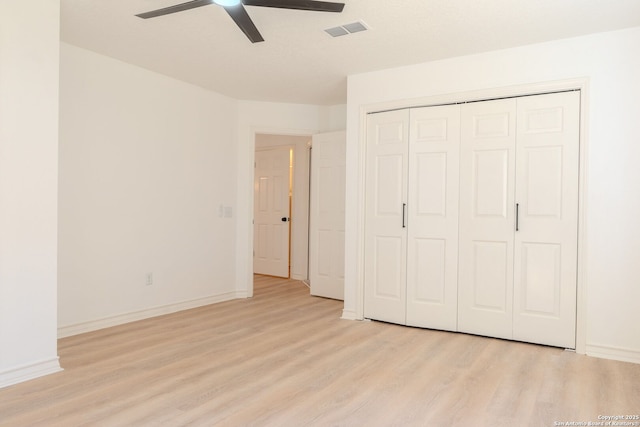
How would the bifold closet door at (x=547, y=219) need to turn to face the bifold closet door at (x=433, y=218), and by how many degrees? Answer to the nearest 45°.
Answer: approximately 90° to its right

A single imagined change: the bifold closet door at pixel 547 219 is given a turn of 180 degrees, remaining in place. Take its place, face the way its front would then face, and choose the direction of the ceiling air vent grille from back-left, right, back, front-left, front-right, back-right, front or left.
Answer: back-left

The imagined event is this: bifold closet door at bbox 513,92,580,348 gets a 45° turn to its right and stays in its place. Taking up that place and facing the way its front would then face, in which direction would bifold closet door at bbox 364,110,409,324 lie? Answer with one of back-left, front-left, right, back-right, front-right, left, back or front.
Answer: front-right

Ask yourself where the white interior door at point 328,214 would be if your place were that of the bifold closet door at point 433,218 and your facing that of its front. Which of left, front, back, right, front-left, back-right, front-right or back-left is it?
back-right

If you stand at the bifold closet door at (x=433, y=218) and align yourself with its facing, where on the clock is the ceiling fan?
The ceiling fan is roughly at 1 o'clock from the bifold closet door.

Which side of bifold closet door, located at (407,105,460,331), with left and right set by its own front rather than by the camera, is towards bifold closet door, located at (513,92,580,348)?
left

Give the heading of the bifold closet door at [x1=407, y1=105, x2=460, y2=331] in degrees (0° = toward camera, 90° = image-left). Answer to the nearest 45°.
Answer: approximately 0°

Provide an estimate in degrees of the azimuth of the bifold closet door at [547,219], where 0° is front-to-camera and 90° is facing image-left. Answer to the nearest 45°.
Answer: approximately 0°

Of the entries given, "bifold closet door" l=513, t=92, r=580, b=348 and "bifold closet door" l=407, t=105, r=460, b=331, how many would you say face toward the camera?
2
